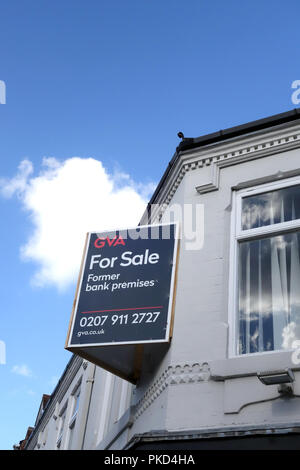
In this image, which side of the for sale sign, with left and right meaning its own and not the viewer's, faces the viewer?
front
